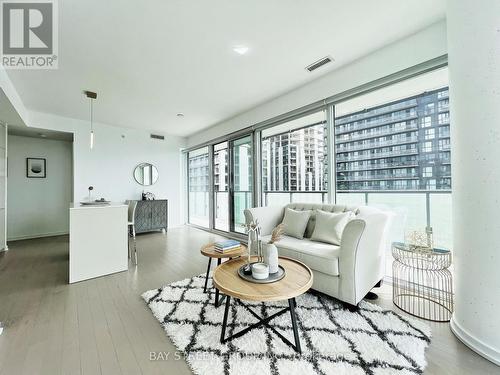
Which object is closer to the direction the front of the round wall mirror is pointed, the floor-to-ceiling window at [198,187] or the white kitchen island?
the white kitchen island

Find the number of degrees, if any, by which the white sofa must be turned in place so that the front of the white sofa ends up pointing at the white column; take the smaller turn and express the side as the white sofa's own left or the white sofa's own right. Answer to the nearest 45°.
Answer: approximately 135° to the white sofa's own left

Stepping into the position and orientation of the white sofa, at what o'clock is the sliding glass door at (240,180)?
The sliding glass door is roughly at 3 o'clock from the white sofa.

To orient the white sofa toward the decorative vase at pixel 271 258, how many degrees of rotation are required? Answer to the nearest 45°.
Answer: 0° — it already faces it

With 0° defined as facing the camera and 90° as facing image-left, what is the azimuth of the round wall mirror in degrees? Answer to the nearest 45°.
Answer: approximately 0°

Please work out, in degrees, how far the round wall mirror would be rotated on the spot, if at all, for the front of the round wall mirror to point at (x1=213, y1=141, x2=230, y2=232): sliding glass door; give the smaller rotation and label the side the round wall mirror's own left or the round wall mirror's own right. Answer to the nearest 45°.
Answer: approximately 45° to the round wall mirror's own left

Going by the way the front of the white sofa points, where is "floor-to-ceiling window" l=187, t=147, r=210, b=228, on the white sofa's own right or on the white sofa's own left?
on the white sofa's own right

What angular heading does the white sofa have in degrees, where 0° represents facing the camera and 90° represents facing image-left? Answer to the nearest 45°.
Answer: approximately 45°
